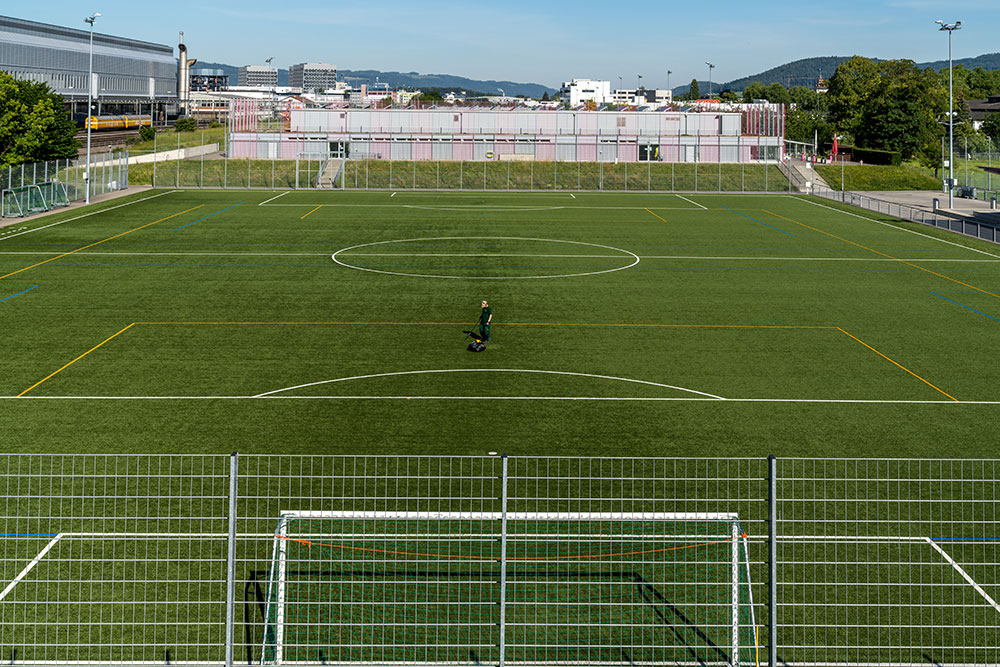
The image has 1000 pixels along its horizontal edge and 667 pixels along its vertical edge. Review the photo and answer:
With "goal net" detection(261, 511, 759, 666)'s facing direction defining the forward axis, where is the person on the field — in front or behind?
in front

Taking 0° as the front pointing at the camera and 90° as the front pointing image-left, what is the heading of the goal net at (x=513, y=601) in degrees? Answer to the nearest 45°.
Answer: approximately 180°
